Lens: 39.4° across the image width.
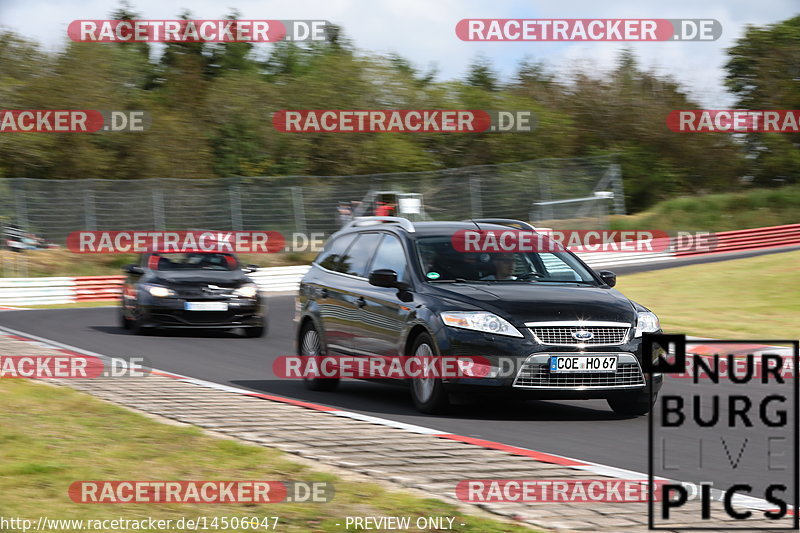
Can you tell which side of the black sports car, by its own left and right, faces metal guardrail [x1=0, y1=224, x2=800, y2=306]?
back

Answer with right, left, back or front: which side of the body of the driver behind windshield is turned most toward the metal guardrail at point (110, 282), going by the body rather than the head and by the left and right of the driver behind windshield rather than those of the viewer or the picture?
back

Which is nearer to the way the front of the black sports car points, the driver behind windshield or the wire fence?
the driver behind windshield

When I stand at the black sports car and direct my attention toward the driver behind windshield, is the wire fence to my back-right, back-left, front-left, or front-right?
back-left

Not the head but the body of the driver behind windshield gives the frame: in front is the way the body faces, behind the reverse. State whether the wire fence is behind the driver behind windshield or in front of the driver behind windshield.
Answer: behind

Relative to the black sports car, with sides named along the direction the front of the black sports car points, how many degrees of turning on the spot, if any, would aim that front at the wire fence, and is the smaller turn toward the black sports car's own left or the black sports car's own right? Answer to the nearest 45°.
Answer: approximately 180°

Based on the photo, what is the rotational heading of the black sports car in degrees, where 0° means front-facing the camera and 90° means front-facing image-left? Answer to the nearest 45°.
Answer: approximately 0°

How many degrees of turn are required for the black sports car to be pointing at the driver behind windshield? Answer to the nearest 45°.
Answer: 0° — it already faces them

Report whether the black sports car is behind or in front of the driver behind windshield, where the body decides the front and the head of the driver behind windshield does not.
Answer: behind

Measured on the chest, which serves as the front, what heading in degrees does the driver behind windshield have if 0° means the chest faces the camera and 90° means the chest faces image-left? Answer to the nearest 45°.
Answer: approximately 315°
